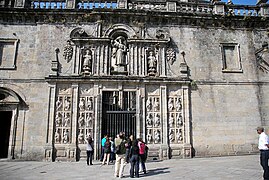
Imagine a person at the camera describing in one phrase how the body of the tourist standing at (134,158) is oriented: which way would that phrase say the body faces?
away from the camera

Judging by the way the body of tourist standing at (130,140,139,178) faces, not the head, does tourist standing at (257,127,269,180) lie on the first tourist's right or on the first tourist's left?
on the first tourist's right
